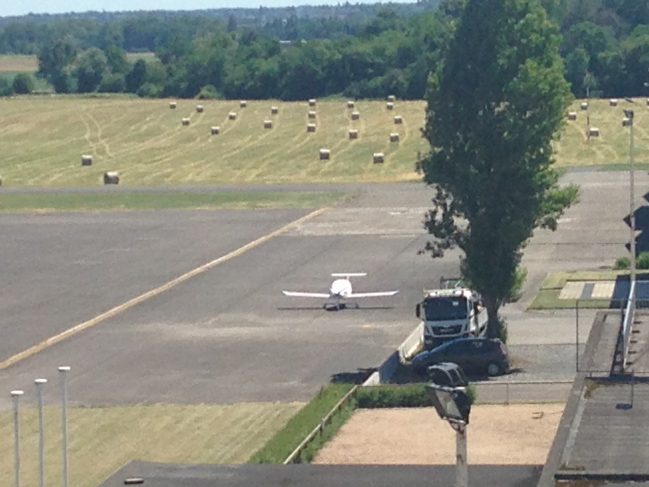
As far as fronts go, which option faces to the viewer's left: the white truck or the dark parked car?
the dark parked car

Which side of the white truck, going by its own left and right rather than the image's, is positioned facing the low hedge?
front

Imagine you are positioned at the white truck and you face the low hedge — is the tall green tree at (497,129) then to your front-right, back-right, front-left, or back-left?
back-left

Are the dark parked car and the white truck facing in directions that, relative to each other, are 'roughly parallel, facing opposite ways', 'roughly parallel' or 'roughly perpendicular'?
roughly perpendicular

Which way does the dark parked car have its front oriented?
to the viewer's left

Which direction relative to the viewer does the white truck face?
toward the camera

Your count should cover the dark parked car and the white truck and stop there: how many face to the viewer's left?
1

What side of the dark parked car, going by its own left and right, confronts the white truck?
right
